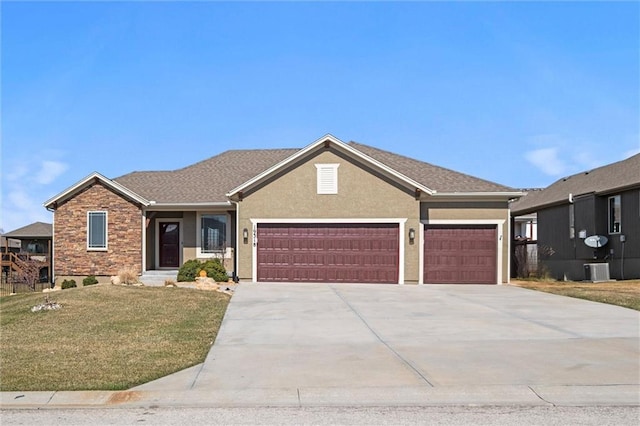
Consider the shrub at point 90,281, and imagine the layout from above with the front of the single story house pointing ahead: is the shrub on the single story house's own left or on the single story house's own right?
on the single story house's own right

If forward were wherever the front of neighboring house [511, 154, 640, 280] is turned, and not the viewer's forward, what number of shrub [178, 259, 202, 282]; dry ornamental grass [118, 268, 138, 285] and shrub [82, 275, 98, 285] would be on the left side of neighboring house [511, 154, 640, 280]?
0

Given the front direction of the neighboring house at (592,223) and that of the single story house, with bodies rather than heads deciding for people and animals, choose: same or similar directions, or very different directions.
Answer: same or similar directions

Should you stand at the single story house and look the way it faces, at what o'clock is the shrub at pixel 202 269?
The shrub is roughly at 3 o'clock from the single story house.

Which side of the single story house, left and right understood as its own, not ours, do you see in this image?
front

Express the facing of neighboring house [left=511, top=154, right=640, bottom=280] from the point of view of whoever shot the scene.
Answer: facing the viewer and to the right of the viewer

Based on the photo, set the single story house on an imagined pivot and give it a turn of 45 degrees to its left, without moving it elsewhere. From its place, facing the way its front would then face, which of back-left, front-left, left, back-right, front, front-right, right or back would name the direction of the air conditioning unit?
front-left

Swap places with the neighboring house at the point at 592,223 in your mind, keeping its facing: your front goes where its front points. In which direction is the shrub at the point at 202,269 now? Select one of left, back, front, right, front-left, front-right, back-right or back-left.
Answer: right

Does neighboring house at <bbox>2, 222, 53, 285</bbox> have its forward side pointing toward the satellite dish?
no

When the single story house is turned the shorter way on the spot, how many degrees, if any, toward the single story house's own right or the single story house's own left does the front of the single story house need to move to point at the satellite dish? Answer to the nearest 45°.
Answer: approximately 90° to the single story house's own left

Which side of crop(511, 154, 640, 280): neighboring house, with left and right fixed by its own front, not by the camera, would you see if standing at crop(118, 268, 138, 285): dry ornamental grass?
right

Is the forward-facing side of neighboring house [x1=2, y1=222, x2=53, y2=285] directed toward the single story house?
no
